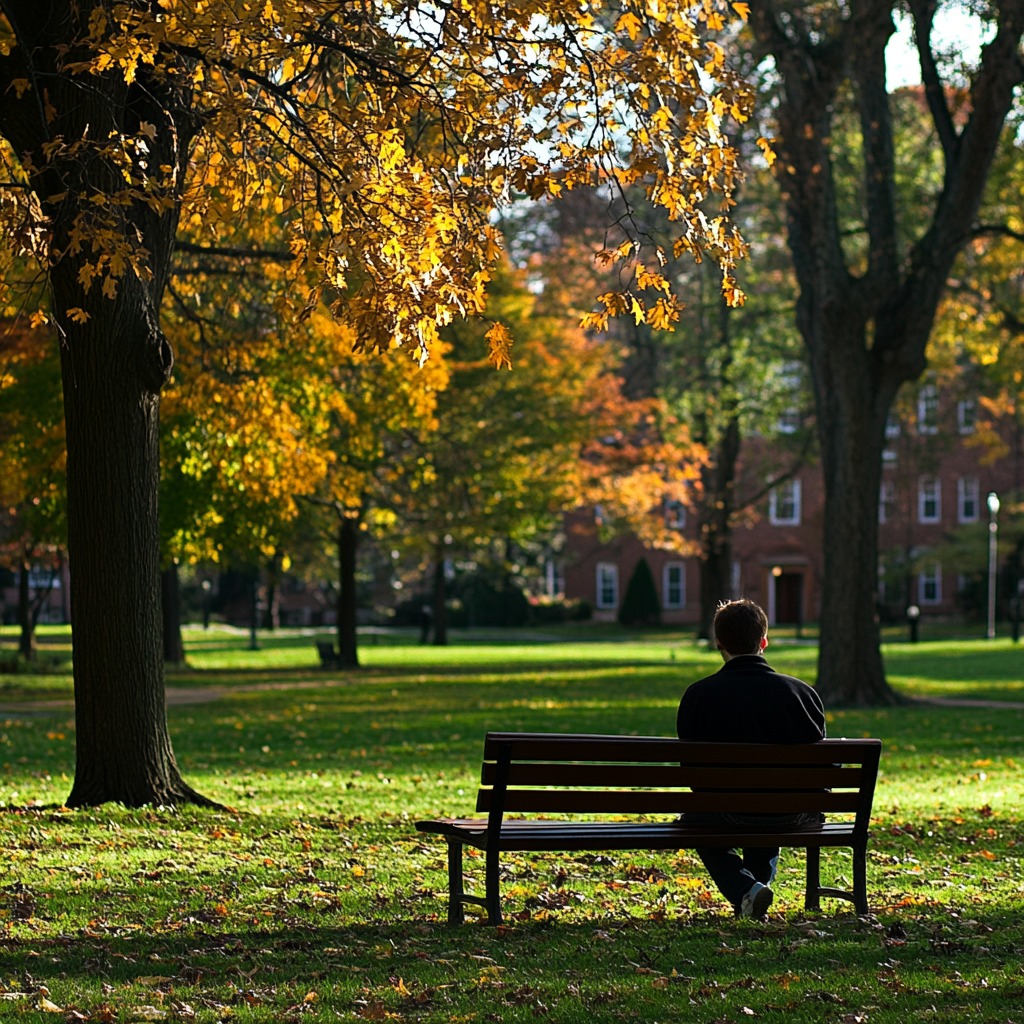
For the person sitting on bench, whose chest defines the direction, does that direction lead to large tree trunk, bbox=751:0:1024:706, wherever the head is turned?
yes

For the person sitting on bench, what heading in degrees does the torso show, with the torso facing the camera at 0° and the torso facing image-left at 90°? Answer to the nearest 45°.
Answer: approximately 180°

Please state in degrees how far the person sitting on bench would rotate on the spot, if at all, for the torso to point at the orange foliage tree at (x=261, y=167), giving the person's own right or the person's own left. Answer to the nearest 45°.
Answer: approximately 45° to the person's own left

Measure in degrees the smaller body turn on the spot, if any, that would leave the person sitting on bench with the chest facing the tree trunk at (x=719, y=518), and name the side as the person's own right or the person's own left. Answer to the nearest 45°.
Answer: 0° — they already face it

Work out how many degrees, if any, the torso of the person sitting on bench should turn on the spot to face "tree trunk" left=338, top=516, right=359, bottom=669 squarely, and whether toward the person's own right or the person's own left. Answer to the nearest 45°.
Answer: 0° — they already face it
